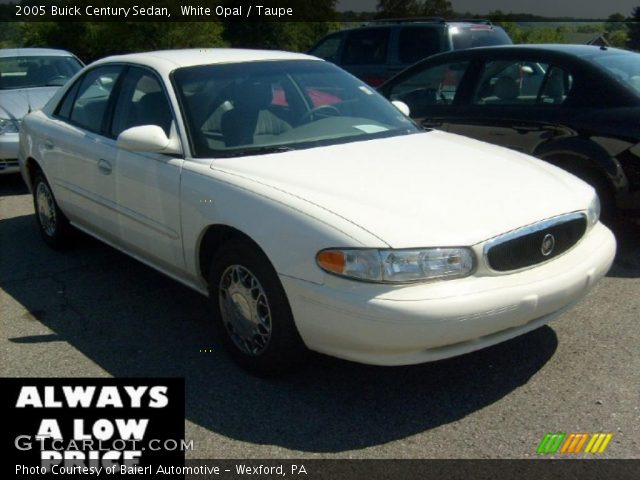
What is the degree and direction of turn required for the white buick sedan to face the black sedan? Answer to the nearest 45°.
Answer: approximately 90° to its left

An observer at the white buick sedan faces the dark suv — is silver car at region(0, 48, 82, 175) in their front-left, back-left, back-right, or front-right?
front-left

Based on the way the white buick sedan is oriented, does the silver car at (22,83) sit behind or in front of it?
behind

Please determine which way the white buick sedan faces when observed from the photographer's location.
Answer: facing the viewer and to the right of the viewer

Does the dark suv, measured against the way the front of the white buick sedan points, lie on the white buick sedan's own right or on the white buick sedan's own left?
on the white buick sedan's own left

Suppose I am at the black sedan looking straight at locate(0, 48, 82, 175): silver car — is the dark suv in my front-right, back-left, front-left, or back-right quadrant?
front-right

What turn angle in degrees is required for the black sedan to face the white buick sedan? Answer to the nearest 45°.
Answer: approximately 90° to its left

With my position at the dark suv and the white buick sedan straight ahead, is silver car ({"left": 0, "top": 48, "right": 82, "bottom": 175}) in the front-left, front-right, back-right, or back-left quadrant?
front-right

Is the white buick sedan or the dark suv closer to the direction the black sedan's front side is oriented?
the dark suv
